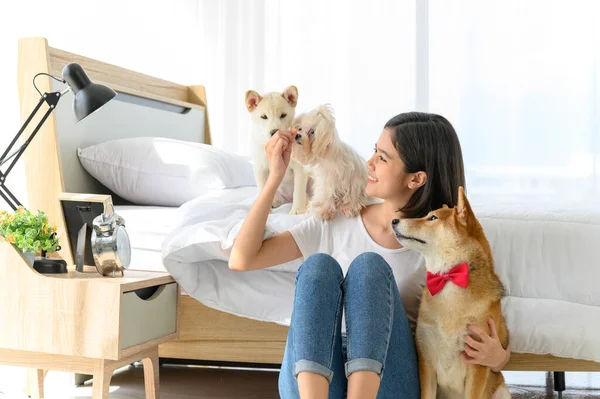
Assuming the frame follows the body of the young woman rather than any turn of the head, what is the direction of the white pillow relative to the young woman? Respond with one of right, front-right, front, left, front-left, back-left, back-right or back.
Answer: back-right

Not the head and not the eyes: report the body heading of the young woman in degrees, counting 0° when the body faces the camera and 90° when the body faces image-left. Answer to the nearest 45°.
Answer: approximately 0°

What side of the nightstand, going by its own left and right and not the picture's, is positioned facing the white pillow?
left

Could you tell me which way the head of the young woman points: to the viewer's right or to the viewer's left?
to the viewer's left

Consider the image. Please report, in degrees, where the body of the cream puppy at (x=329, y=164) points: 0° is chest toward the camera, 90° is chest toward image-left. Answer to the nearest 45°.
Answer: approximately 45°

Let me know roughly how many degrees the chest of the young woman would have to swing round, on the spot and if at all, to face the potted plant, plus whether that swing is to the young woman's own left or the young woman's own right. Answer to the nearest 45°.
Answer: approximately 90° to the young woman's own right

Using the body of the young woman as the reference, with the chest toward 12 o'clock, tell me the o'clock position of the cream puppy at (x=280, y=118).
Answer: The cream puppy is roughly at 5 o'clock from the young woman.

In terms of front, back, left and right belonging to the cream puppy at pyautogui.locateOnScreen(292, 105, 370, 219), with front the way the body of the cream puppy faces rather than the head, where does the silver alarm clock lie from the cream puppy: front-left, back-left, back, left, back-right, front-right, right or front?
front-right

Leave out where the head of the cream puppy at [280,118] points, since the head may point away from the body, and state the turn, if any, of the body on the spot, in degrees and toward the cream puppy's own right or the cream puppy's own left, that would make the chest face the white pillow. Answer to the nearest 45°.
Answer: approximately 135° to the cream puppy's own right
